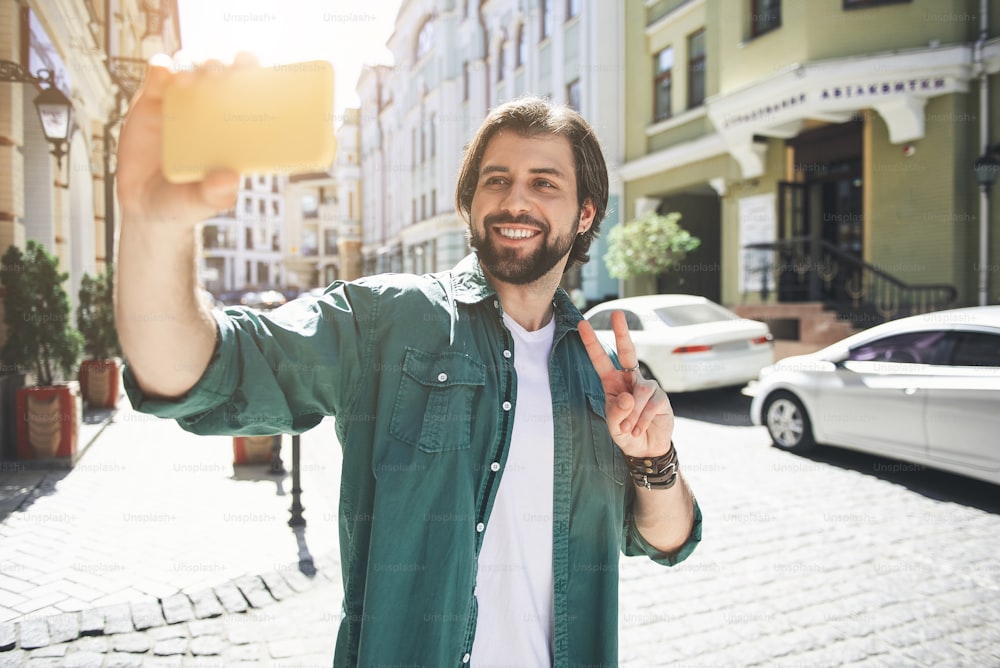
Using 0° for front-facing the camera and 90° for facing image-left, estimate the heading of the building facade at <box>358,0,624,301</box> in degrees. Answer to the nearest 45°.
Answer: approximately 45°

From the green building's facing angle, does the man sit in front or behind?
in front

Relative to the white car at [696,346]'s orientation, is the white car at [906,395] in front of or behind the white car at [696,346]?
behind

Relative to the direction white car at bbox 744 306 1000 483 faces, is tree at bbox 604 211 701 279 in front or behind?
in front

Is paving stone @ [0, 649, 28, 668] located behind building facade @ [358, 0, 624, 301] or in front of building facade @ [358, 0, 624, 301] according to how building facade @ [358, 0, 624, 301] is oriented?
in front

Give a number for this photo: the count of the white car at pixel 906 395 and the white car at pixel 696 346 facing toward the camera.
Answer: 0

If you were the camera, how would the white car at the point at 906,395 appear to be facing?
facing away from the viewer and to the left of the viewer

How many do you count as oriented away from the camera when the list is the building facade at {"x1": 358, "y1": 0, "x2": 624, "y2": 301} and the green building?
0

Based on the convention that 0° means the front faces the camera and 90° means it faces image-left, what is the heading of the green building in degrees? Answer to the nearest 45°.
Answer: approximately 45°

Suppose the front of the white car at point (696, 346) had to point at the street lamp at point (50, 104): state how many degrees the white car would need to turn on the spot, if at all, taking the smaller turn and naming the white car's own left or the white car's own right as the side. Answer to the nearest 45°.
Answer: approximately 90° to the white car's own left

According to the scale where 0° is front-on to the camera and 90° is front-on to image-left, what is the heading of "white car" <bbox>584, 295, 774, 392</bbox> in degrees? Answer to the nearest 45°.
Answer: approximately 135°

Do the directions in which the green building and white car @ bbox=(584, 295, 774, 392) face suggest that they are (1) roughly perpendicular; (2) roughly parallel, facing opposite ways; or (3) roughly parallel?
roughly perpendicular
